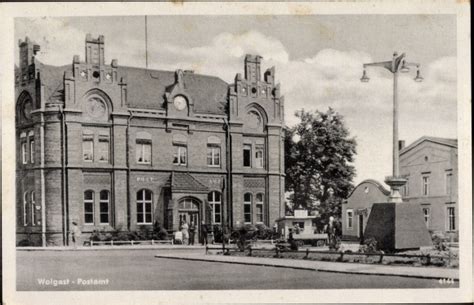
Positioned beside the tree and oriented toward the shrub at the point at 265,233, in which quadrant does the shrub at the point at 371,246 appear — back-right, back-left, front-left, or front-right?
back-left
